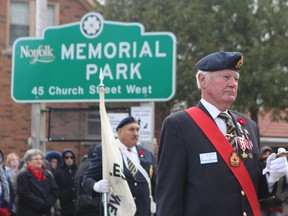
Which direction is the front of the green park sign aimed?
toward the camera

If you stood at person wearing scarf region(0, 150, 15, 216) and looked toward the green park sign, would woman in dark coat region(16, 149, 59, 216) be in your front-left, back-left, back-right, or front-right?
front-right

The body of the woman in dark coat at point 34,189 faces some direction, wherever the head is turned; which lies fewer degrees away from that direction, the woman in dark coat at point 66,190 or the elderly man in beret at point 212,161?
the elderly man in beret

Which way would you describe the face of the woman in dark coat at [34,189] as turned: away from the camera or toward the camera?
toward the camera

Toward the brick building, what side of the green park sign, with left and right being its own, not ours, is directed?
back

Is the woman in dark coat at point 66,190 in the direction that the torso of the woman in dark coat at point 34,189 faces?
no

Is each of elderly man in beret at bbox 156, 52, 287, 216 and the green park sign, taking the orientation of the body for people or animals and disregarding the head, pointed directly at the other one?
no

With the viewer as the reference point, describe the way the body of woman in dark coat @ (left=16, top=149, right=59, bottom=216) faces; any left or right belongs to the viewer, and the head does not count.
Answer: facing the viewer and to the right of the viewer

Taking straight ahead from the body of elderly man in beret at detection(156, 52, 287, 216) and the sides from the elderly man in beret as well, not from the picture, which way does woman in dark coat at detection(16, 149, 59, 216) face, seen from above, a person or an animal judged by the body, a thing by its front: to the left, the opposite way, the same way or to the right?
the same way

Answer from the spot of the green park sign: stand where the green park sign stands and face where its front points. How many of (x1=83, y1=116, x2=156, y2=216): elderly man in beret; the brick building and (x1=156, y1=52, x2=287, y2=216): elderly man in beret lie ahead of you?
2

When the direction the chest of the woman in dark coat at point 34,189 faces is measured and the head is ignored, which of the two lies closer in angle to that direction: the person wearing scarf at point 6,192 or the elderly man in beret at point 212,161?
the elderly man in beret

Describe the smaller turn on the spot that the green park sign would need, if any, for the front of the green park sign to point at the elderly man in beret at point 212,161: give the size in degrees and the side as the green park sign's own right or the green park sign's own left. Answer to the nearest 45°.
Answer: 0° — it already faces them

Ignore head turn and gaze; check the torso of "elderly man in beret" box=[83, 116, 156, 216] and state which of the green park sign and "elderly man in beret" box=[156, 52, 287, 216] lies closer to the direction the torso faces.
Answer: the elderly man in beret

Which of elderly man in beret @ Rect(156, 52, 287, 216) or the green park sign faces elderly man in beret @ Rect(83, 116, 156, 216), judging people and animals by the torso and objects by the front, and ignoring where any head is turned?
the green park sign

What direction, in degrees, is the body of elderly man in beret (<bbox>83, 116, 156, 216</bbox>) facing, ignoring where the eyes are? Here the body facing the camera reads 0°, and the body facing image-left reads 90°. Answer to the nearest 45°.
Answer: approximately 315°

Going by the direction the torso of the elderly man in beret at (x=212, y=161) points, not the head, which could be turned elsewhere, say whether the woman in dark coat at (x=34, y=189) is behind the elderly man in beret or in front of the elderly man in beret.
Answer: behind
